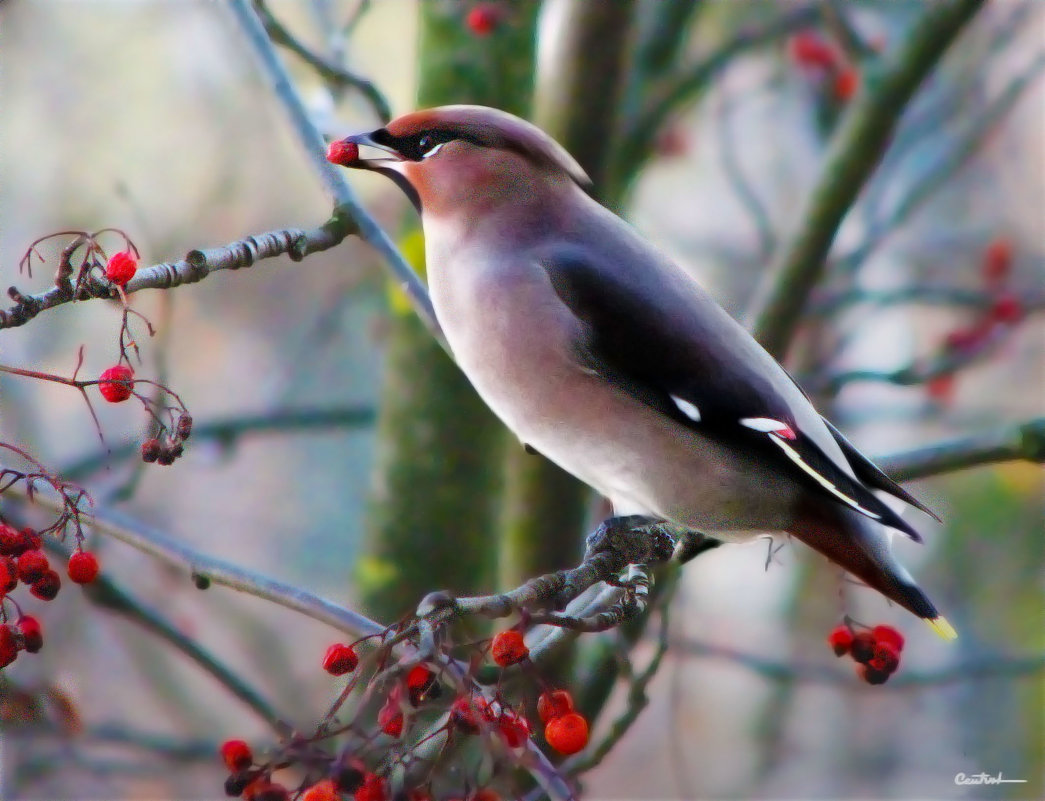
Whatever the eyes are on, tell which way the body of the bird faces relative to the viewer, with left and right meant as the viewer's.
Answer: facing to the left of the viewer

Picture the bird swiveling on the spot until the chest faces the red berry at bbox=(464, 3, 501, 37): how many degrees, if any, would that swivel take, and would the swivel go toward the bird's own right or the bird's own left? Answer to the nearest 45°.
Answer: approximately 90° to the bird's own right

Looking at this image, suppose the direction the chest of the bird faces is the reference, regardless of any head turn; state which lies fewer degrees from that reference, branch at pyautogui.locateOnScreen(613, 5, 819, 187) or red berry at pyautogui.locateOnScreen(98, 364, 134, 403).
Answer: the red berry

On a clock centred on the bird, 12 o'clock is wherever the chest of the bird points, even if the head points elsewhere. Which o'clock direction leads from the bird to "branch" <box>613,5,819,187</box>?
The branch is roughly at 3 o'clock from the bird.

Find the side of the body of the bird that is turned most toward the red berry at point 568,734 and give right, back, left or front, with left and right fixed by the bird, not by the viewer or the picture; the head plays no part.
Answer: left

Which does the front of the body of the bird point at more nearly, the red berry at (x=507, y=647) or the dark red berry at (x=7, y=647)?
the dark red berry
